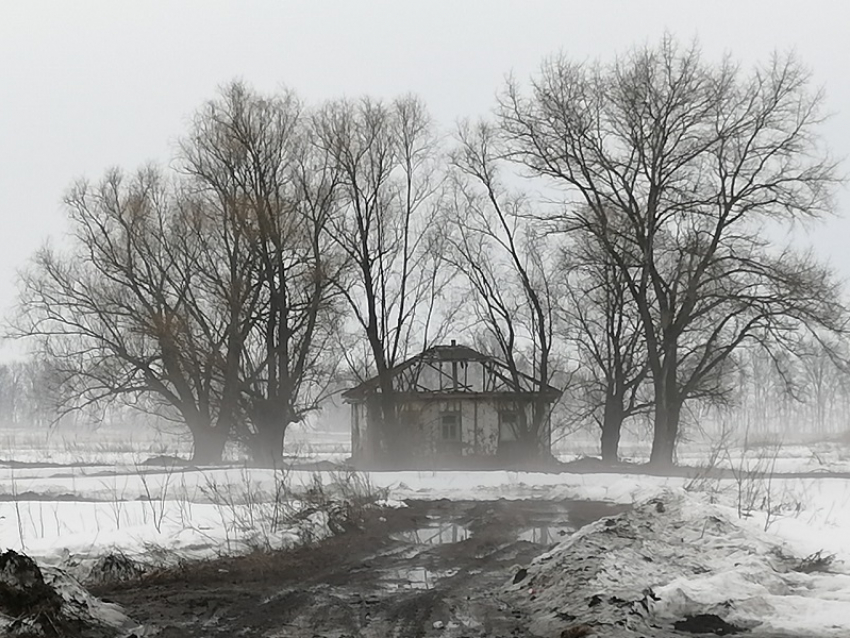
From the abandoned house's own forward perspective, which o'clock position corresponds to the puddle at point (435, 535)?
The puddle is roughly at 12 o'clock from the abandoned house.

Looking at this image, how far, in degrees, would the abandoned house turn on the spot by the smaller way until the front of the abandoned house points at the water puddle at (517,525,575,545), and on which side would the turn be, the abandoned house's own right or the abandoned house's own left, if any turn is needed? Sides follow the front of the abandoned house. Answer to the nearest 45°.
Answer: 0° — it already faces it

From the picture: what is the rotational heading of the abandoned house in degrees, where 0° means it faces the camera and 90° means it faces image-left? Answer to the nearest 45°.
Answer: approximately 0°

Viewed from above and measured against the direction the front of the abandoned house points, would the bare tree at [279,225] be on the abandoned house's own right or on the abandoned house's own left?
on the abandoned house's own right

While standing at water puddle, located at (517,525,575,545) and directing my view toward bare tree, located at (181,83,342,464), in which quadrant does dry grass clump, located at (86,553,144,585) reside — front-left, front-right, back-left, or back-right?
back-left

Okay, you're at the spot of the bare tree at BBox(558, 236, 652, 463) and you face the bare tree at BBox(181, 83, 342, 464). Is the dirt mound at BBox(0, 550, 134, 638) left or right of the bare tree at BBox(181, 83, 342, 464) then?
left

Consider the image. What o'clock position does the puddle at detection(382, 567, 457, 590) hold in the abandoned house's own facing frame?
The puddle is roughly at 12 o'clock from the abandoned house.

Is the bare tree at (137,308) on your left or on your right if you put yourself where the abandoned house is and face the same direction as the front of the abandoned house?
on your right

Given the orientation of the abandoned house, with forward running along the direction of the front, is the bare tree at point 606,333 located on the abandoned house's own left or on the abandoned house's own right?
on the abandoned house's own left

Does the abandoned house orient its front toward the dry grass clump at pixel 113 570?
yes
